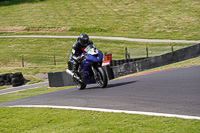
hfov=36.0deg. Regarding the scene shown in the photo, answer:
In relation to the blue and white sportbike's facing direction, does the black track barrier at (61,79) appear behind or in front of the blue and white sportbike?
behind

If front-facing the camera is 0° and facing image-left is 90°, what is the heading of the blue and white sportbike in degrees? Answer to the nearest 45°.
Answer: approximately 315°

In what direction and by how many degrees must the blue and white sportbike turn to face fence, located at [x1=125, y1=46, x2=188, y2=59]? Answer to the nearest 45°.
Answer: approximately 135° to its left
